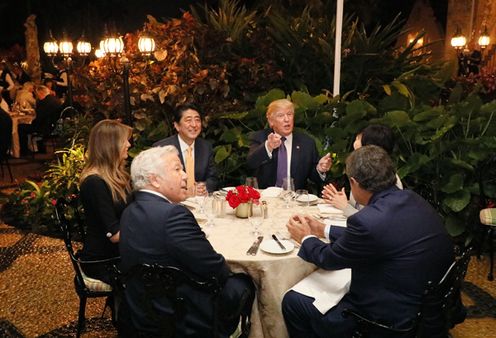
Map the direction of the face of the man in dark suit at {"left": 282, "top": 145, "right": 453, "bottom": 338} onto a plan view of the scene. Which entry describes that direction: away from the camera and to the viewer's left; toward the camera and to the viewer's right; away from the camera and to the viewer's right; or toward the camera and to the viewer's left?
away from the camera and to the viewer's left

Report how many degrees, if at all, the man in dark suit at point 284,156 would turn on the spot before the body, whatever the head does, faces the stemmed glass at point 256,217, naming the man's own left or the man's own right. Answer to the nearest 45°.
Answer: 0° — they already face it

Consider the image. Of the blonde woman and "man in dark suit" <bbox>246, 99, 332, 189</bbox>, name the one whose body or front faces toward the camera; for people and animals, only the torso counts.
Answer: the man in dark suit

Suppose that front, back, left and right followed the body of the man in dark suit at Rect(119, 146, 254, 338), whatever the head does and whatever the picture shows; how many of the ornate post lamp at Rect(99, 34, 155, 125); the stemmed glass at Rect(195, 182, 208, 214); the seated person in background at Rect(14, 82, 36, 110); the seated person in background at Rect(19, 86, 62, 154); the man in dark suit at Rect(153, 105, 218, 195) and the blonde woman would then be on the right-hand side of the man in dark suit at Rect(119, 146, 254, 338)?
0

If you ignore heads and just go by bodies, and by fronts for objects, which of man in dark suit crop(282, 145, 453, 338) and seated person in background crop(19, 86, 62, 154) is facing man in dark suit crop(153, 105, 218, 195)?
man in dark suit crop(282, 145, 453, 338)

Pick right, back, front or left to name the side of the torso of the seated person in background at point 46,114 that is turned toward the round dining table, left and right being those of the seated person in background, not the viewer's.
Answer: left

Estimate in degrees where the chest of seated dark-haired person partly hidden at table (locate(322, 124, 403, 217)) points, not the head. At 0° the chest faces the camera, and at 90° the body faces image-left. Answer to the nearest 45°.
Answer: approximately 90°

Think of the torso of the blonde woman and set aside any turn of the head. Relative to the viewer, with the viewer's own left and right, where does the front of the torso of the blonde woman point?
facing to the right of the viewer

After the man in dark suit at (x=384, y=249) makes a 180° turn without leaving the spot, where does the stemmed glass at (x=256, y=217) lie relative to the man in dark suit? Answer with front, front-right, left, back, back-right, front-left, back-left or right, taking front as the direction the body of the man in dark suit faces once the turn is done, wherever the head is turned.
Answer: back

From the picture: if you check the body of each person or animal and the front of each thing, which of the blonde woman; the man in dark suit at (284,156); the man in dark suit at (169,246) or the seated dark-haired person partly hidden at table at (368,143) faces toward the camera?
the man in dark suit at (284,156)

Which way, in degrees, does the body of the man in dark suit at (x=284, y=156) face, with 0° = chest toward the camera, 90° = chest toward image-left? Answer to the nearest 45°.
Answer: approximately 0°

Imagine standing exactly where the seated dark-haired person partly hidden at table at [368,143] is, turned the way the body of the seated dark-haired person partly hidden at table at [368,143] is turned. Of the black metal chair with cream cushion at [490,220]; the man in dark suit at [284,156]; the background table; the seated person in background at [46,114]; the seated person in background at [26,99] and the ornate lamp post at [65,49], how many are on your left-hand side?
0

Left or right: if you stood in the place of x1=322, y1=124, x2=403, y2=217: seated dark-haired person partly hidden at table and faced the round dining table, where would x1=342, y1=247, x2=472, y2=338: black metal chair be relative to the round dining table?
left

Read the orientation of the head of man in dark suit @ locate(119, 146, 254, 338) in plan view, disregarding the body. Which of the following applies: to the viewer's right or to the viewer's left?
to the viewer's right

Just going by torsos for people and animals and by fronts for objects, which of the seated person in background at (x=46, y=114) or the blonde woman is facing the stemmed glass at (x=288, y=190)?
the blonde woman

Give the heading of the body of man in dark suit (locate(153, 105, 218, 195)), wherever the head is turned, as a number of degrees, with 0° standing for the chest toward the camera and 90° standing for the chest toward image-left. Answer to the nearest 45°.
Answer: approximately 315°

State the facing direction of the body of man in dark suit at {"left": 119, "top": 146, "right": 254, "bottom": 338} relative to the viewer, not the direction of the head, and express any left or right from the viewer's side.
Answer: facing away from the viewer and to the right of the viewer
